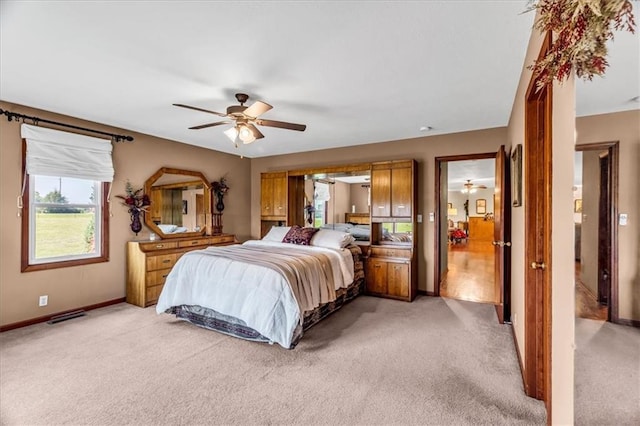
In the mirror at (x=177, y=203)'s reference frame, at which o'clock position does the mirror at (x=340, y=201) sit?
the mirror at (x=340, y=201) is roughly at 11 o'clock from the mirror at (x=177, y=203).

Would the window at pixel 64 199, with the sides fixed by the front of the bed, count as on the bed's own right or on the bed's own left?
on the bed's own right

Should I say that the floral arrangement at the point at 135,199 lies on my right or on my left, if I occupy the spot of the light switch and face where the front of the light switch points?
on my right

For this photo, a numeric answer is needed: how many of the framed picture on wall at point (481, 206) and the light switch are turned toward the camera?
2

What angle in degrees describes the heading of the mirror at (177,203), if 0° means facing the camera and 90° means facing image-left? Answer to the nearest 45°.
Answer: approximately 315°

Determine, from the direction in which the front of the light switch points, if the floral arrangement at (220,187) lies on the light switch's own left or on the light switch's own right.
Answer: on the light switch's own right

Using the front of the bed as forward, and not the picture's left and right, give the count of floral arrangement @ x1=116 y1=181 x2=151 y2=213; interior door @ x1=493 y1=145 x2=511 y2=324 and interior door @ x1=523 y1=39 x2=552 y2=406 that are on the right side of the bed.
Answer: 1

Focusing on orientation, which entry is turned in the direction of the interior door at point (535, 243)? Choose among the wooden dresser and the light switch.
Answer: the wooden dresser

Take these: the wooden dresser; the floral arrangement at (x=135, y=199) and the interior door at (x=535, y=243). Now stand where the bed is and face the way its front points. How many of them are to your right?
2

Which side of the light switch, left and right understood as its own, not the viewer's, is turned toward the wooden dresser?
right

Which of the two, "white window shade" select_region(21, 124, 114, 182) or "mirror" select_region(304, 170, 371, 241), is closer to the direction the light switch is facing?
the white window shade
